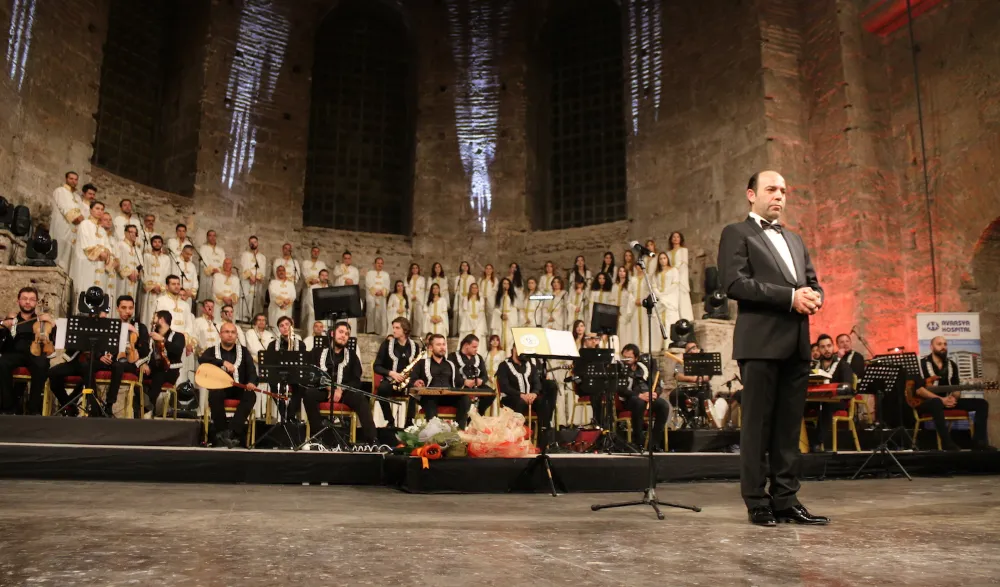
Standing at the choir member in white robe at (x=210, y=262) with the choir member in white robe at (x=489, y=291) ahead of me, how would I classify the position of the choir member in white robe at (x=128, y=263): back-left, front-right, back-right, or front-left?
back-right

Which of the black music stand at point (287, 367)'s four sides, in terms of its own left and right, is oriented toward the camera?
back

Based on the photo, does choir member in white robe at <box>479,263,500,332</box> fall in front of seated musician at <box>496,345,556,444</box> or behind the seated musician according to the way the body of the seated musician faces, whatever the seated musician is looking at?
behind

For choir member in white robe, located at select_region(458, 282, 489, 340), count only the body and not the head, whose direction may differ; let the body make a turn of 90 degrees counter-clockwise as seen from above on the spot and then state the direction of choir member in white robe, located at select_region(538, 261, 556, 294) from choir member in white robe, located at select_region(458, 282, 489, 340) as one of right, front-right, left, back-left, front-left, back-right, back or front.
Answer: front

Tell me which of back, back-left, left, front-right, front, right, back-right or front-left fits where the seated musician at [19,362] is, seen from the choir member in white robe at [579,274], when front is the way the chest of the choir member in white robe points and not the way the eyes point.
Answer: front-right

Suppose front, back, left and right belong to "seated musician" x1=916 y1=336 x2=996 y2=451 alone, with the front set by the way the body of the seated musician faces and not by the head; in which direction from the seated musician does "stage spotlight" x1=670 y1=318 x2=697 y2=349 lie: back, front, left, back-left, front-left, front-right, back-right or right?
back-right

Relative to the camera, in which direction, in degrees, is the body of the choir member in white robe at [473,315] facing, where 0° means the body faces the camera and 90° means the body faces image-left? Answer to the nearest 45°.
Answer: approximately 0°

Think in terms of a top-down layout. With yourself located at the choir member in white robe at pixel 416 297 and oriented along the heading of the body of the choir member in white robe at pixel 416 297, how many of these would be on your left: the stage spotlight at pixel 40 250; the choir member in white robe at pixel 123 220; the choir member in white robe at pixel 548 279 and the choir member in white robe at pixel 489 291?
2

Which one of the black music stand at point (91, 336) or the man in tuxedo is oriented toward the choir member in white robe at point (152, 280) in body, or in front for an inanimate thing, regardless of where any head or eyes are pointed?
the black music stand

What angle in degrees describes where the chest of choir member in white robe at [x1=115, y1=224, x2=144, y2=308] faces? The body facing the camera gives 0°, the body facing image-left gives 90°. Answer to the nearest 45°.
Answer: approximately 315°
